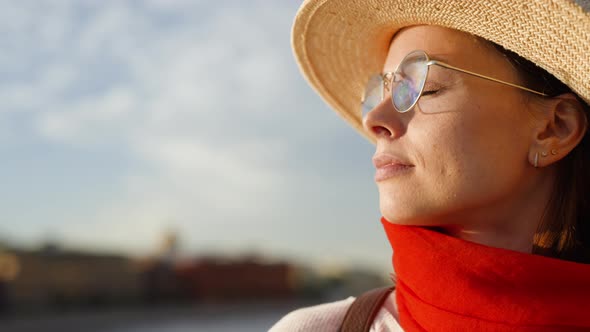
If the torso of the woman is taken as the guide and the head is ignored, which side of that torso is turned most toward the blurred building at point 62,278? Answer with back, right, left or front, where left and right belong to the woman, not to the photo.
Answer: right

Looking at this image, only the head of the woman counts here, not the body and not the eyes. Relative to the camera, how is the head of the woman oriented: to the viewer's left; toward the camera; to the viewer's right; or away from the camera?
to the viewer's left

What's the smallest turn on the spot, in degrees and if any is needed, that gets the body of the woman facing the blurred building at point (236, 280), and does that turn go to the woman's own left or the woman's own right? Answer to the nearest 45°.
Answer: approximately 135° to the woman's own right

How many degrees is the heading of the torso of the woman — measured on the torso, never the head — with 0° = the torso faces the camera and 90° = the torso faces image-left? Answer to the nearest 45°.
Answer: approximately 45°
